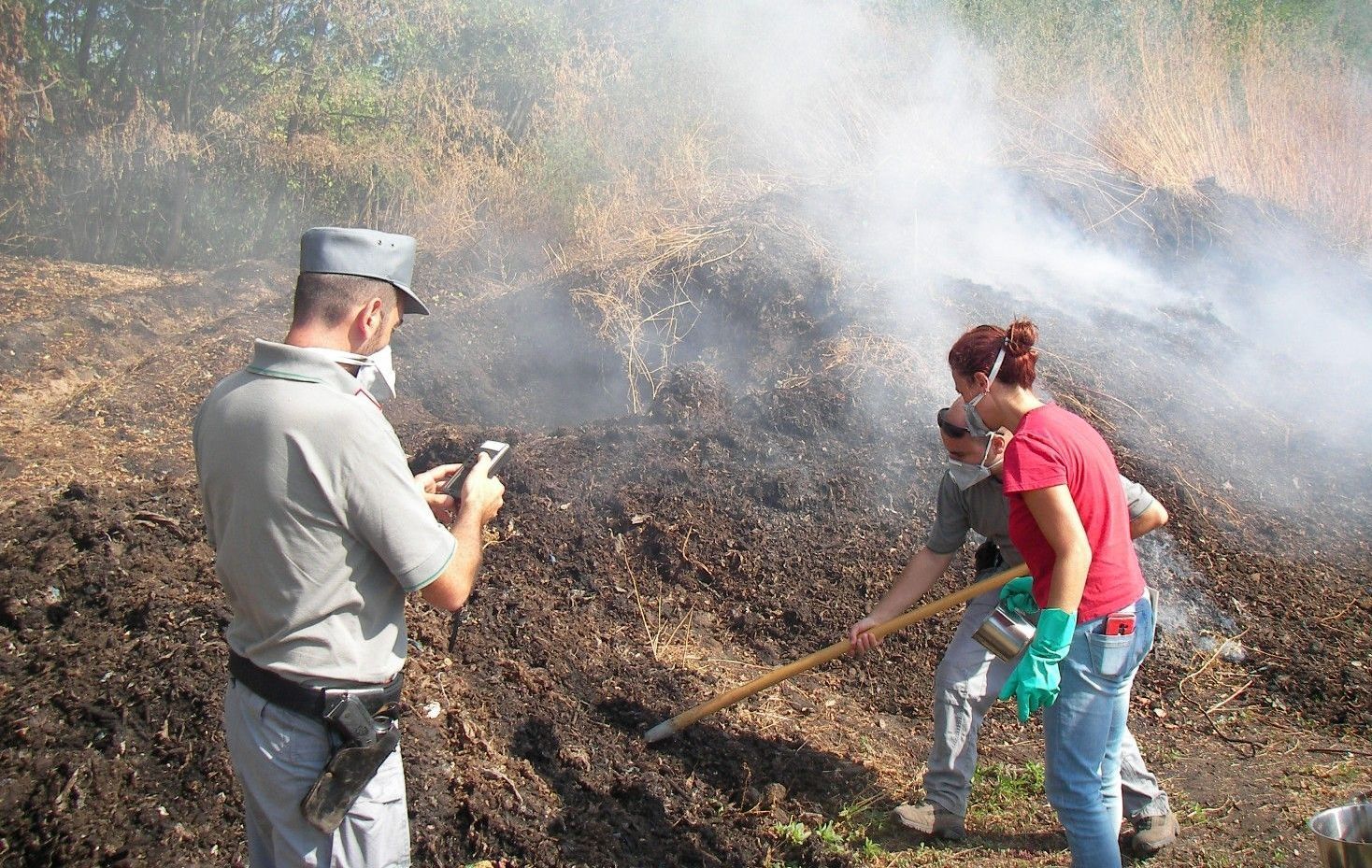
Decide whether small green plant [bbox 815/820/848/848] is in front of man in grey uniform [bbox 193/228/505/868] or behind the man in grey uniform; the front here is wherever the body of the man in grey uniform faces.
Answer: in front

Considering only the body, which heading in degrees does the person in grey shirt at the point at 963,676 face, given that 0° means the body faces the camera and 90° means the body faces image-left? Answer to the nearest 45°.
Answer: approximately 45°

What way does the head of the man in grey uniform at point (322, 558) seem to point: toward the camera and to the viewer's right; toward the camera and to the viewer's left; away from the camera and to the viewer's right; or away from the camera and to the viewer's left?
away from the camera and to the viewer's right

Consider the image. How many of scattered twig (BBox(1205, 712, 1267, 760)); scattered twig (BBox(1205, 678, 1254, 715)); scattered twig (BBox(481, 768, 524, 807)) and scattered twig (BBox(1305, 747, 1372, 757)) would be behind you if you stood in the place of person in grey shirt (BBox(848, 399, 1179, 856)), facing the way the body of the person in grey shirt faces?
3

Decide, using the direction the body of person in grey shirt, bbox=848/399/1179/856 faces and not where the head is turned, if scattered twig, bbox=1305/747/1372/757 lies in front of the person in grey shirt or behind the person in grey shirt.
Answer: behind

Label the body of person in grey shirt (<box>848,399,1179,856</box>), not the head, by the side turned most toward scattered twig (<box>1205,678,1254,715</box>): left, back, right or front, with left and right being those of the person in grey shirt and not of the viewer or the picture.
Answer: back

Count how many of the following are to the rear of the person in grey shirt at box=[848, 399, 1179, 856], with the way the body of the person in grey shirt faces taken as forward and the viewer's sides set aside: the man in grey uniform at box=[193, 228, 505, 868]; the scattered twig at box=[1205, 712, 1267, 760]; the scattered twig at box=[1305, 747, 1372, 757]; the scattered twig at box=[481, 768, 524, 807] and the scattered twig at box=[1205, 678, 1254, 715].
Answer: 3

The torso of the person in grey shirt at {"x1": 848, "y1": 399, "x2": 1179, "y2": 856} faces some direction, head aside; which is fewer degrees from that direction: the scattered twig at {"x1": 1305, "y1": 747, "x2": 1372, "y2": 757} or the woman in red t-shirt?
the woman in red t-shirt

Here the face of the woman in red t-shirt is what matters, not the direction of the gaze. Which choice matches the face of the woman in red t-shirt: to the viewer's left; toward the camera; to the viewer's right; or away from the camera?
to the viewer's left

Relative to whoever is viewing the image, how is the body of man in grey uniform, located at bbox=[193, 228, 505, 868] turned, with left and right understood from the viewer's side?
facing away from the viewer and to the right of the viewer

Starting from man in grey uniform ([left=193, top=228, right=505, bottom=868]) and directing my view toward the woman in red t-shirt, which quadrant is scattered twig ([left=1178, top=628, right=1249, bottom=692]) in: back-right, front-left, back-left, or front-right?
front-left
